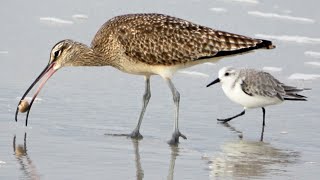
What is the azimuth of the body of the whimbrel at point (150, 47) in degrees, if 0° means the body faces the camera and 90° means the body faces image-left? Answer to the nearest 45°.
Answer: approximately 90°

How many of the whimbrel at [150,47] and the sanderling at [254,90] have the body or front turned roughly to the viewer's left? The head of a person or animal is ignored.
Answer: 2

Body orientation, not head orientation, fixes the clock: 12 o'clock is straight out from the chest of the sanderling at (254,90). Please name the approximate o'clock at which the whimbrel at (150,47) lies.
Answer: The whimbrel is roughly at 11 o'clock from the sanderling.

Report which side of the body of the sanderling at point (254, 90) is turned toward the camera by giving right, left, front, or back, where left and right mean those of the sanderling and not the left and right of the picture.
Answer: left
